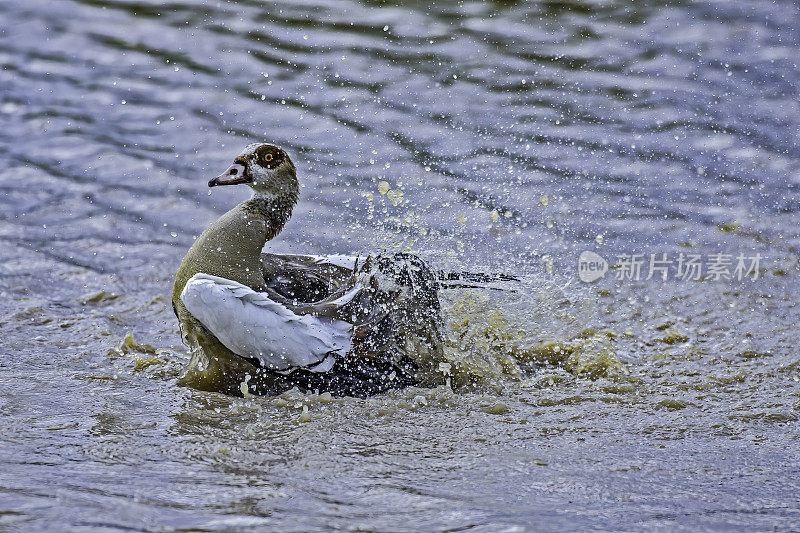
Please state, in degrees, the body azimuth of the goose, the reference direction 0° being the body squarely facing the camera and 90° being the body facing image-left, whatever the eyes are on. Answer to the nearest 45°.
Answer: approximately 90°
